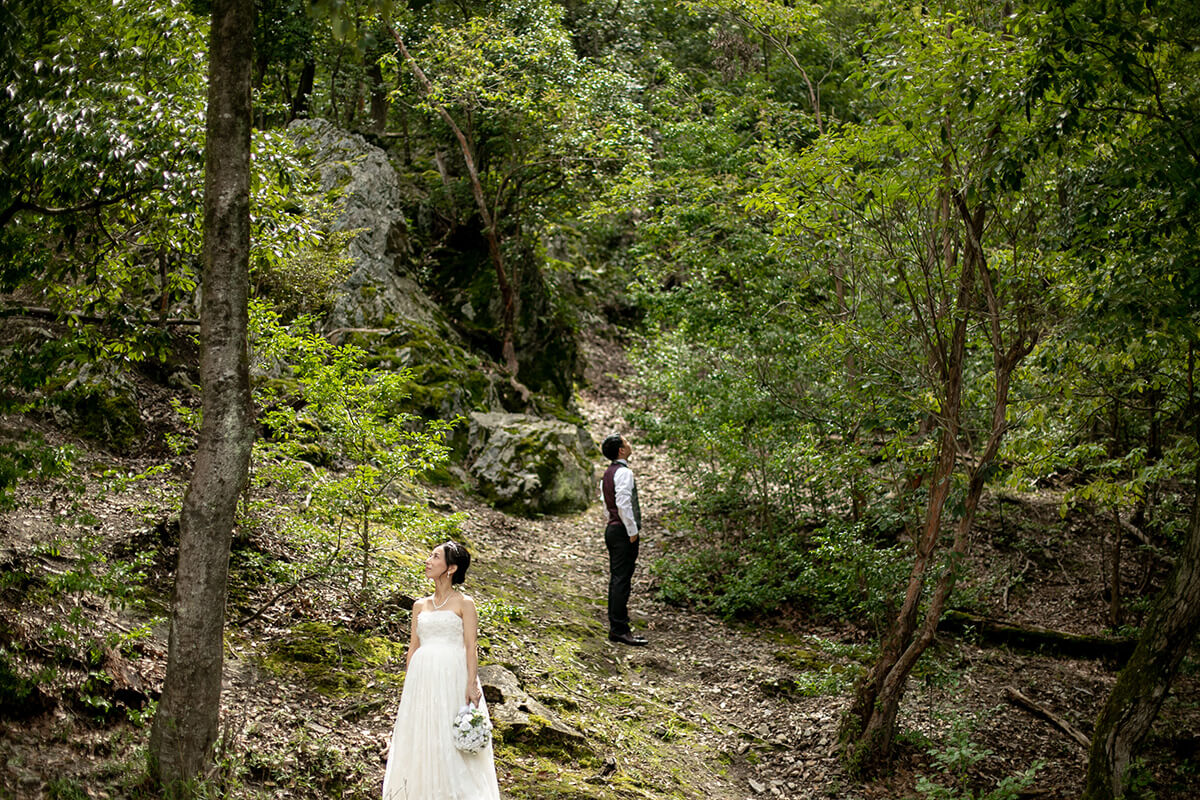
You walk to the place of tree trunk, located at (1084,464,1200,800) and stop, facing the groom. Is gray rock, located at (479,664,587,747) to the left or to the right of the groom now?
left

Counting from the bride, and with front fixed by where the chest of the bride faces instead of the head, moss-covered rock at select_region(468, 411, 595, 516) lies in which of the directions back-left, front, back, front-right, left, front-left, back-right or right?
back-right

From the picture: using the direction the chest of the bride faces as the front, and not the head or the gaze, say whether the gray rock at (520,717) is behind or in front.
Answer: behind

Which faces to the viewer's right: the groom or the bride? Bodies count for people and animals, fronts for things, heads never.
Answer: the groom

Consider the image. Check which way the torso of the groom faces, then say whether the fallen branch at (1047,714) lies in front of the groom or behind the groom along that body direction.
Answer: in front

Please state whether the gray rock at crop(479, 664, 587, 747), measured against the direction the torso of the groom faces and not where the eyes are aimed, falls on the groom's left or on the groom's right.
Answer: on the groom's right

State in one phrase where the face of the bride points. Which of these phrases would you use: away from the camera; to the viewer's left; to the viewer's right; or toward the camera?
to the viewer's left

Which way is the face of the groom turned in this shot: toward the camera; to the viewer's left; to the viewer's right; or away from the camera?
to the viewer's right

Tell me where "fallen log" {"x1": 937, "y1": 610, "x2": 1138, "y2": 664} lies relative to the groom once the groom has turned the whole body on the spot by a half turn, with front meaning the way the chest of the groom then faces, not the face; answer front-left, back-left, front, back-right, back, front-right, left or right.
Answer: back

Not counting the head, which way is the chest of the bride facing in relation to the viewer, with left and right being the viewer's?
facing the viewer and to the left of the viewer
